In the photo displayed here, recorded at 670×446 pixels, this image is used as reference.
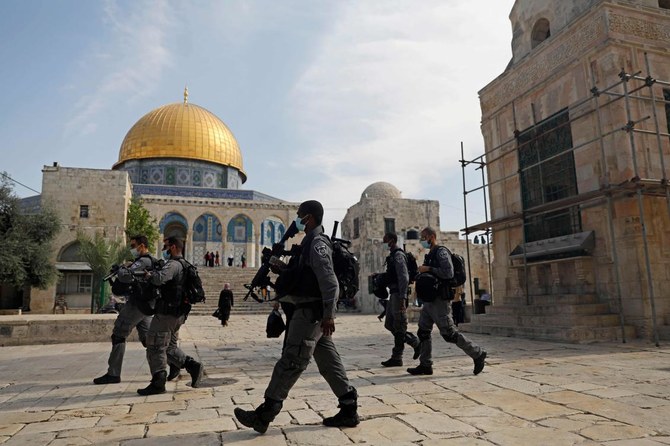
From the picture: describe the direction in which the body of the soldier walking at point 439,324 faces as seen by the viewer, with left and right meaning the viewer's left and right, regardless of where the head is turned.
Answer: facing to the left of the viewer

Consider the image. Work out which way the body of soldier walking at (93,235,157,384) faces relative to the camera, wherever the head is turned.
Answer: to the viewer's left

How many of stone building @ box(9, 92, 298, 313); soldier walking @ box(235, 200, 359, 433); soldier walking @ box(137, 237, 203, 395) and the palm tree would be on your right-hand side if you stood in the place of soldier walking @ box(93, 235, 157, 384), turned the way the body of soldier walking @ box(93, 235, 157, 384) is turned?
2

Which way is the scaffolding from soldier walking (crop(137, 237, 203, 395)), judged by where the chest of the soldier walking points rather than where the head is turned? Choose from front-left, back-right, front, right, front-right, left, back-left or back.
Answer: back

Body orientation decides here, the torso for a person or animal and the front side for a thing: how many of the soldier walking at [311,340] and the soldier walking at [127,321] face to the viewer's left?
2

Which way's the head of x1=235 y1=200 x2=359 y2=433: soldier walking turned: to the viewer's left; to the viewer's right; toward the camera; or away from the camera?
to the viewer's left
